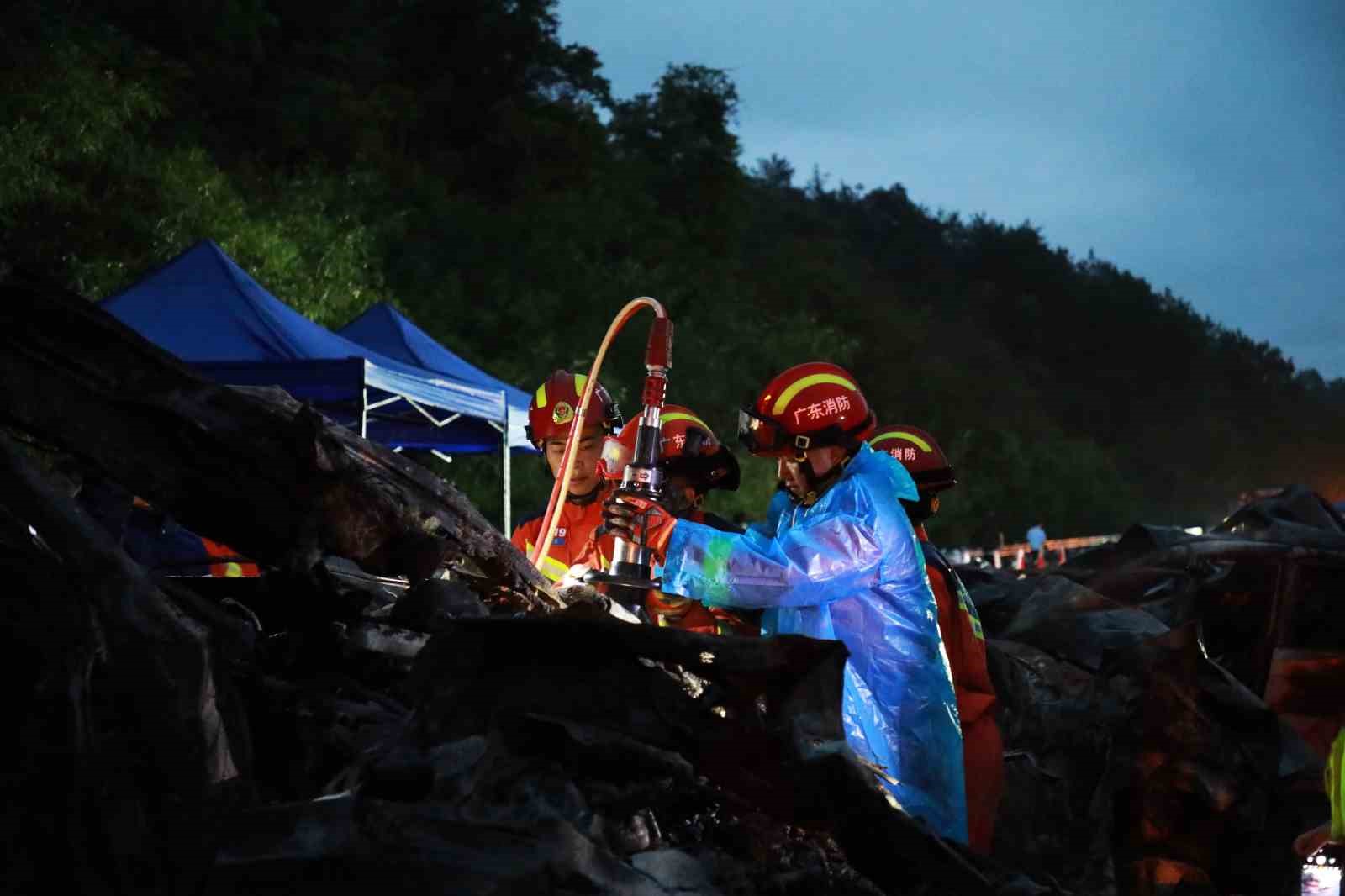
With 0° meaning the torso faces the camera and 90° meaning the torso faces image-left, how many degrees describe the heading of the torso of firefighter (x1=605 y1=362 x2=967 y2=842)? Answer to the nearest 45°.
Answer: approximately 90°

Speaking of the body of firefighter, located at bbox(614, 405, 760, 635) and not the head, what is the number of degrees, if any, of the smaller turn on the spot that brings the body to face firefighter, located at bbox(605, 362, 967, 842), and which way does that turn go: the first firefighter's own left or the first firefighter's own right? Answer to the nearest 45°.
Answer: approximately 90° to the first firefighter's own left

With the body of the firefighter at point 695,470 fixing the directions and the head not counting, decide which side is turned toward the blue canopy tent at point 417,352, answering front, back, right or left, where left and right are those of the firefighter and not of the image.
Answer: right

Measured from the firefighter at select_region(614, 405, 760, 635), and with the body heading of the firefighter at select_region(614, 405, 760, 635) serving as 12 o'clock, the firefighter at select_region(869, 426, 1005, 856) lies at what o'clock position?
the firefighter at select_region(869, 426, 1005, 856) is roughly at 8 o'clock from the firefighter at select_region(614, 405, 760, 635).

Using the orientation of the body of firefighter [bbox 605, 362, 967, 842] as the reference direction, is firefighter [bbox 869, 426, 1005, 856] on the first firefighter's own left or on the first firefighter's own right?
on the first firefighter's own right

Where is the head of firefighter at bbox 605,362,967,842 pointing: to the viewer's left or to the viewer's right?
to the viewer's left
